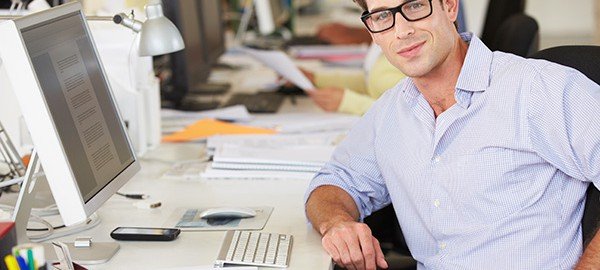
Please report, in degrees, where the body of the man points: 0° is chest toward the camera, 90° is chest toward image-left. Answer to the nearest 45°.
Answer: approximately 45°

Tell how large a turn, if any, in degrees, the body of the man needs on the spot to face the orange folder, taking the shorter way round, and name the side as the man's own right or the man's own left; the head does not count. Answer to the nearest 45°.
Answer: approximately 90° to the man's own right

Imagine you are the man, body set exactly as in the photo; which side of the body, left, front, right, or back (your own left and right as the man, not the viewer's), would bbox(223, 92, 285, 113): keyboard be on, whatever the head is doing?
right

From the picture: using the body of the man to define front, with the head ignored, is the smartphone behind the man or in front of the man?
in front

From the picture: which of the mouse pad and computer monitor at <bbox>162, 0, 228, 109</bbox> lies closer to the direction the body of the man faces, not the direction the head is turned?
the mouse pad

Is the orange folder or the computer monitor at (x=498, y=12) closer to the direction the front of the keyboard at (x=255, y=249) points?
the computer monitor

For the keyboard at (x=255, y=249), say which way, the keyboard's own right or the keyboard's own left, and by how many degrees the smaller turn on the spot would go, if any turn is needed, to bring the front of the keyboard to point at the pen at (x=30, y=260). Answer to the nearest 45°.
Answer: approximately 135° to the keyboard's own right
